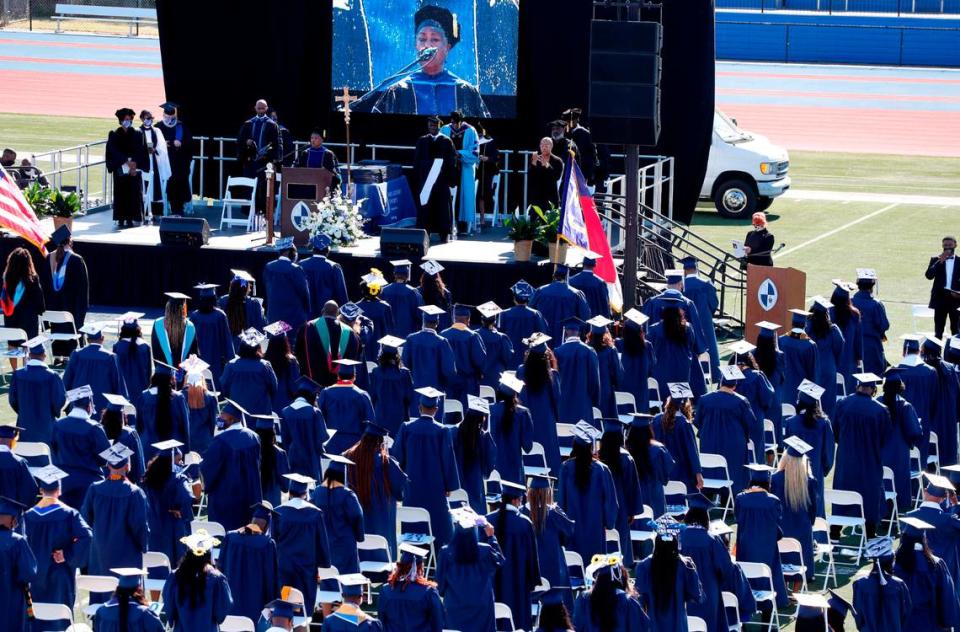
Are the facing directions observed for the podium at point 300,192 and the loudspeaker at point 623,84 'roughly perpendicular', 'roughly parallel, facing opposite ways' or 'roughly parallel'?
roughly parallel

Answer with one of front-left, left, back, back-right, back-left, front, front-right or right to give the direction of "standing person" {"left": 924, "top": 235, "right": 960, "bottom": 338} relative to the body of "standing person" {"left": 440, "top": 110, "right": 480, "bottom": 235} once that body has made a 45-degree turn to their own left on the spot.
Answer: front-left

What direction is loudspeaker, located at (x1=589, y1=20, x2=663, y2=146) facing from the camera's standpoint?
toward the camera

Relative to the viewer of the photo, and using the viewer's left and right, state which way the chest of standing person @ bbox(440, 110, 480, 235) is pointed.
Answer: facing the viewer and to the left of the viewer

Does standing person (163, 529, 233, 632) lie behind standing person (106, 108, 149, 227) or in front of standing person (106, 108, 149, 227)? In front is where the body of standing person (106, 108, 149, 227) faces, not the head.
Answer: in front

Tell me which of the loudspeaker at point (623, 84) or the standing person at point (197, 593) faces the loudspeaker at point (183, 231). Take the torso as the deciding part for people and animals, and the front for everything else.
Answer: the standing person

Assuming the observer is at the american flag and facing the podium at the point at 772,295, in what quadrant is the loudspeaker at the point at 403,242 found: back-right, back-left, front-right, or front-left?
front-left

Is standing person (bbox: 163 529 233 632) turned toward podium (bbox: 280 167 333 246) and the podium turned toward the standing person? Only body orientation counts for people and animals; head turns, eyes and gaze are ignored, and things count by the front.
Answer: yes

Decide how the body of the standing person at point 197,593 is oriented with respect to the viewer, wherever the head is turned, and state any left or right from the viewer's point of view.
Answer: facing away from the viewer

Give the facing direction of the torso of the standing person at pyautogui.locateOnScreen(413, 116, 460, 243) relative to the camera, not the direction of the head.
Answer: toward the camera

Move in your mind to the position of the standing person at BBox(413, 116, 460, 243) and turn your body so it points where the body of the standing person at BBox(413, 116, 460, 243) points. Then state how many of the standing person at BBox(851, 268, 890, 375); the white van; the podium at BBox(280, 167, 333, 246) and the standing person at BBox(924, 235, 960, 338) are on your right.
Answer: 1

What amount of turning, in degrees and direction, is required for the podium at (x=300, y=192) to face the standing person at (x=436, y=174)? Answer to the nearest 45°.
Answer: approximately 90° to its left

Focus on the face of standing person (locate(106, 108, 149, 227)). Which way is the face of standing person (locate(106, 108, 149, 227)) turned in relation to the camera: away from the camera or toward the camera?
toward the camera

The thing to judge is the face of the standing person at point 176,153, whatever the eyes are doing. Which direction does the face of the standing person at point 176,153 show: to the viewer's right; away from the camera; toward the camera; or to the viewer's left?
toward the camera

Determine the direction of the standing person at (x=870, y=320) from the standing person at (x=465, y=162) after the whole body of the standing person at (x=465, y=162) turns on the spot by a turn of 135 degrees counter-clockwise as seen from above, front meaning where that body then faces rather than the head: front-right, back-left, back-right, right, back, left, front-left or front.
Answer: front-right

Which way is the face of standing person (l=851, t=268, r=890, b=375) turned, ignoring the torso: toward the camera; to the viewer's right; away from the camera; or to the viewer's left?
away from the camera

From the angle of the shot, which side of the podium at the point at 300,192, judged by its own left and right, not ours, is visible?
front

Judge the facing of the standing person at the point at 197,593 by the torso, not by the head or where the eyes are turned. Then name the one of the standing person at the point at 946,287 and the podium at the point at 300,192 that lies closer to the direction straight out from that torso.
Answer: the podium
